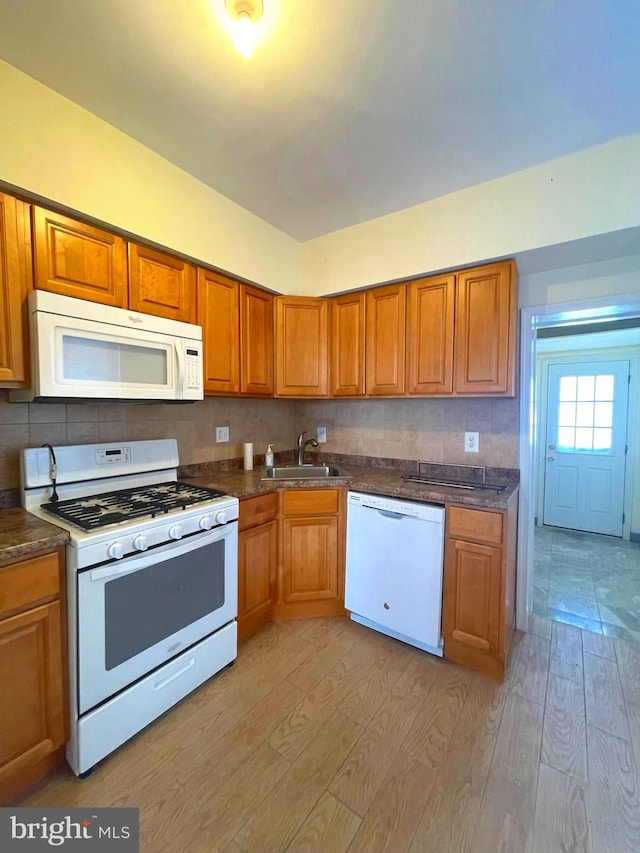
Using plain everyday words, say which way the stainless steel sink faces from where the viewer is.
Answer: facing the viewer

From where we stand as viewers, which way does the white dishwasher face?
facing the viewer and to the left of the viewer

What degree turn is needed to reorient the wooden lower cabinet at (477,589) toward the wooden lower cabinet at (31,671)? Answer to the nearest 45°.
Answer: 0° — it already faces it

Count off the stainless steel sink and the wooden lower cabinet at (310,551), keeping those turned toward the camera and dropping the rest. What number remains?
2

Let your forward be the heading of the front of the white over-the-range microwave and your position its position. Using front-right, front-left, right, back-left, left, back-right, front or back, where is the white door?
front-left

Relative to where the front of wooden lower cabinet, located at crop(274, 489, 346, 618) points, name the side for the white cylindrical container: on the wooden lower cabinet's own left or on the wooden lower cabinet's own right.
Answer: on the wooden lower cabinet's own right

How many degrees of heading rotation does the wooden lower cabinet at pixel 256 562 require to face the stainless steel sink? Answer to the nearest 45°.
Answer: approximately 90° to its left

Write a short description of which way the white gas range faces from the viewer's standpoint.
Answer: facing the viewer and to the right of the viewer
